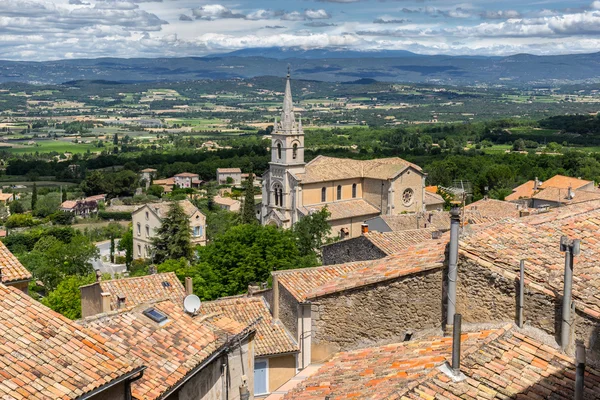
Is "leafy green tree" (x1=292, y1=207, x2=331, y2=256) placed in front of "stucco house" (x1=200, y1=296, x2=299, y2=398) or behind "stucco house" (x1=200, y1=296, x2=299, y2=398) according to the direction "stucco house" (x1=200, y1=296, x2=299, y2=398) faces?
behind

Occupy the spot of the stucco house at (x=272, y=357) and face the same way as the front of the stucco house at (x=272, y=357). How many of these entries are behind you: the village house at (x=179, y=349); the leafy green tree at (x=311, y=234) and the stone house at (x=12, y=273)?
1

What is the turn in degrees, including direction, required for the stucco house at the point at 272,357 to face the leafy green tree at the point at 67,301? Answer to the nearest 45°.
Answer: approximately 135° to its right

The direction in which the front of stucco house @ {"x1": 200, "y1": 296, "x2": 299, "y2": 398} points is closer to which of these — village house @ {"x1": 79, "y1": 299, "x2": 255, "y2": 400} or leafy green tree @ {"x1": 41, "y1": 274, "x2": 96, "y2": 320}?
the village house

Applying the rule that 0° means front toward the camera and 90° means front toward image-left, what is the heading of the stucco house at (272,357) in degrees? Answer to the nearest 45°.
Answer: approximately 0°

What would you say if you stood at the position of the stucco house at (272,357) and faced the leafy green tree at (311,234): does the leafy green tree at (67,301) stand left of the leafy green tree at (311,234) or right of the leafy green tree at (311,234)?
left

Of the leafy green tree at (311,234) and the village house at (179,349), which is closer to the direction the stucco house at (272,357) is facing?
the village house
